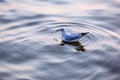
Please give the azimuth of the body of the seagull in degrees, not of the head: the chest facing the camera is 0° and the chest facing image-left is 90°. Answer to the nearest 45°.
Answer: approximately 90°
